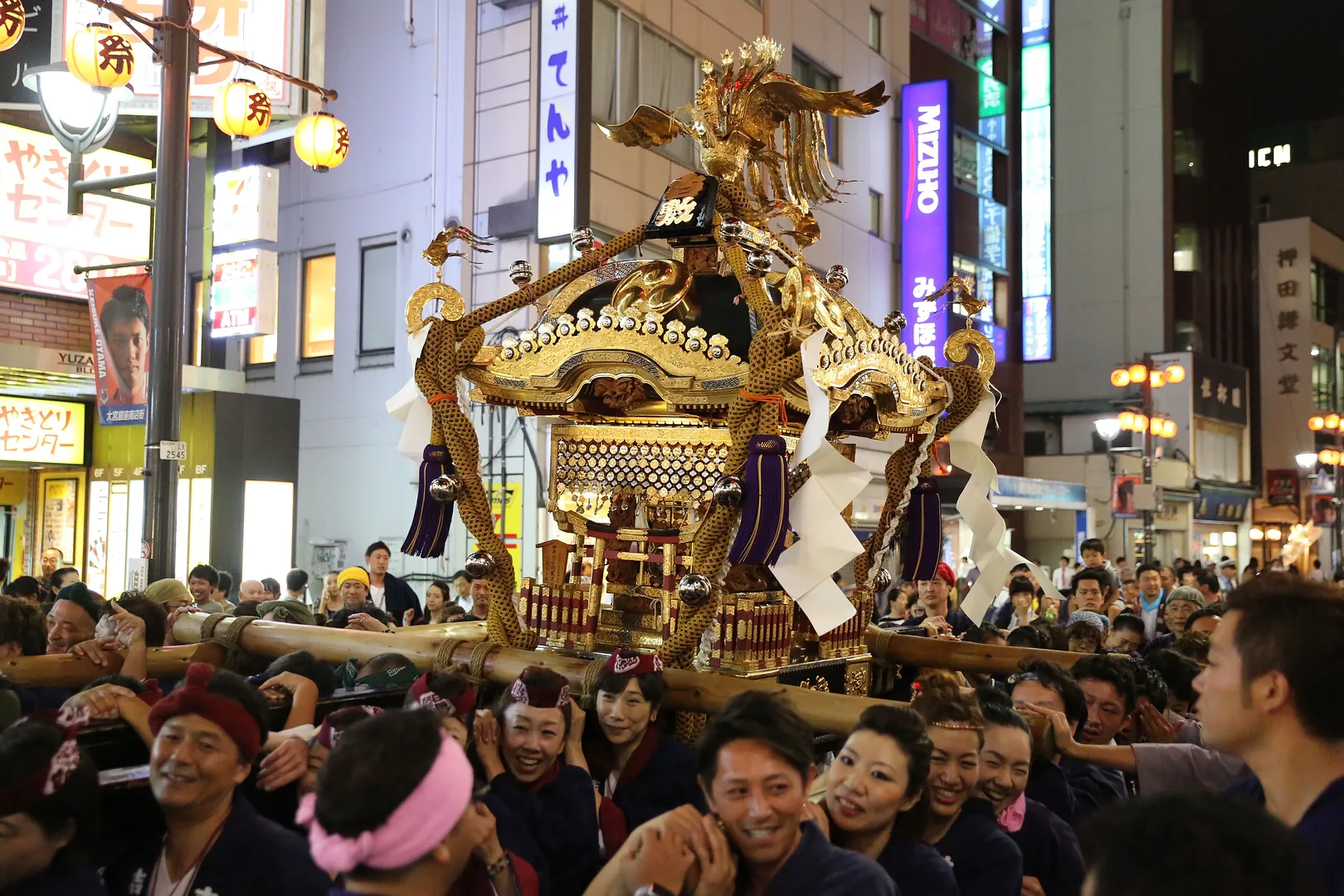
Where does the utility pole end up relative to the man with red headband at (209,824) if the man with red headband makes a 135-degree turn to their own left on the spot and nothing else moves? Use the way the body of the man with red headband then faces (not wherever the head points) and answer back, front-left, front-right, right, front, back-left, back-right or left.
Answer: left

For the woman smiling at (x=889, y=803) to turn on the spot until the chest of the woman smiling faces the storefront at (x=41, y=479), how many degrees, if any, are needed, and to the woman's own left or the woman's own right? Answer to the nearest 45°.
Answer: approximately 90° to the woman's own right

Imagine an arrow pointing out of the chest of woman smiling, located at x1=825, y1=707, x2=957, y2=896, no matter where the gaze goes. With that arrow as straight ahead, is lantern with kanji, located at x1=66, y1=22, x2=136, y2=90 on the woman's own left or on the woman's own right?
on the woman's own right

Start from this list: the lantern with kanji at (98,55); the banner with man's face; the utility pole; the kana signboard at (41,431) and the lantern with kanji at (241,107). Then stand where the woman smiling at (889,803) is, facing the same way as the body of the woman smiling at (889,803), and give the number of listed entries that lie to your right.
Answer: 5

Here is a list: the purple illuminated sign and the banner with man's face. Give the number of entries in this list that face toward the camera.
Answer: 2

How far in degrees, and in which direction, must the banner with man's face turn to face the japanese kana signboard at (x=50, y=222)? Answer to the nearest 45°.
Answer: approximately 180°

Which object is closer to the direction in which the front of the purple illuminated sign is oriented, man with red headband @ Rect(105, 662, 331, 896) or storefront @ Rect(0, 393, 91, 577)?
the man with red headband

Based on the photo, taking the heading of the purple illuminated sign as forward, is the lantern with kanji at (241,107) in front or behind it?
in front

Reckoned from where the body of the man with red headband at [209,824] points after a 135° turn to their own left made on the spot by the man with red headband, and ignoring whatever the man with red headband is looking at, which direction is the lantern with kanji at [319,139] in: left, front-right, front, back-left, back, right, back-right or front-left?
left

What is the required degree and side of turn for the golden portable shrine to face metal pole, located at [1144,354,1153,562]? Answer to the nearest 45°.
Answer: approximately 180°

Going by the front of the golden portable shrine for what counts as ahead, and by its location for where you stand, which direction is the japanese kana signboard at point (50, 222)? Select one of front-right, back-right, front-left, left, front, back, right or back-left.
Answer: right

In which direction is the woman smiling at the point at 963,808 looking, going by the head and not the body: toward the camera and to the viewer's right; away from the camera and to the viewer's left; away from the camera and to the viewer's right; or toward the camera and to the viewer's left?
toward the camera and to the viewer's left

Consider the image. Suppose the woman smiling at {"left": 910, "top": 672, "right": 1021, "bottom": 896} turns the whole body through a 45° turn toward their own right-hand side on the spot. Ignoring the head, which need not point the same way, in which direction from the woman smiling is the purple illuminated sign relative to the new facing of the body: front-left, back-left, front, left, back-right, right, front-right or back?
right

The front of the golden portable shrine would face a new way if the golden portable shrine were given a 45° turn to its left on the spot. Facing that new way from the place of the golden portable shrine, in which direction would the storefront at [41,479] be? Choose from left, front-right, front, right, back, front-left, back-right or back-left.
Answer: back-right
